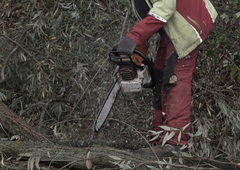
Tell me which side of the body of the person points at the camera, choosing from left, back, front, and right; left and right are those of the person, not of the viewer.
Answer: left

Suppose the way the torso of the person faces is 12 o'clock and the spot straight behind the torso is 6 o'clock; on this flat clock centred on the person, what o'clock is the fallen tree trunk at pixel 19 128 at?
The fallen tree trunk is roughly at 11 o'clock from the person.
